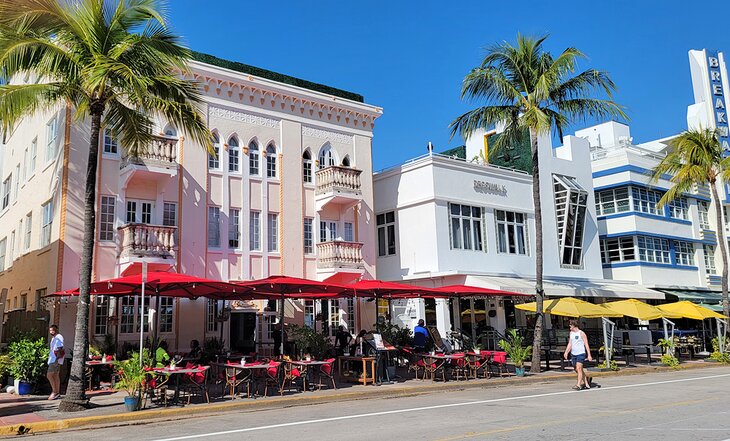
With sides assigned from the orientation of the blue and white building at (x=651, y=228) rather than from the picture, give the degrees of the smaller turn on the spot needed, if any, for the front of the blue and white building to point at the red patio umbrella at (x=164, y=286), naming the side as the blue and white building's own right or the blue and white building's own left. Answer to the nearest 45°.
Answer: approximately 45° to the blue and white building's own right

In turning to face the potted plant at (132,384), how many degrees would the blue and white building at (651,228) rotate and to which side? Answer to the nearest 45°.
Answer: approximately 45° to its right

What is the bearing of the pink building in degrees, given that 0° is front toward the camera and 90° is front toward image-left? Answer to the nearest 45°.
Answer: approximately 315°

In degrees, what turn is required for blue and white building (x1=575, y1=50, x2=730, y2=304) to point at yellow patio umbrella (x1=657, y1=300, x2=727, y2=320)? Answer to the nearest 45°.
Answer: approximately 45° to its right
